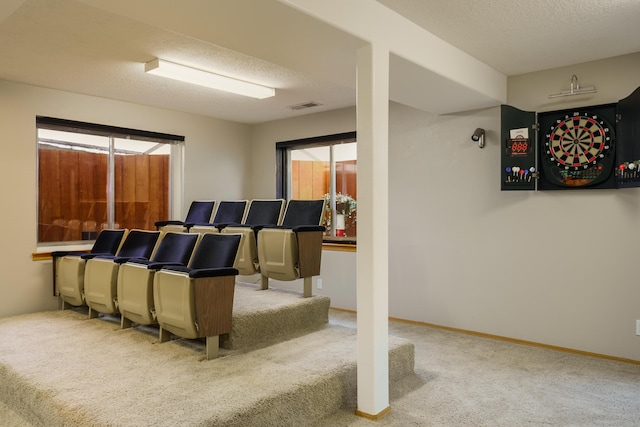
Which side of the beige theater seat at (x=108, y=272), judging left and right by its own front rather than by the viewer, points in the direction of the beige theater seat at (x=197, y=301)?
left

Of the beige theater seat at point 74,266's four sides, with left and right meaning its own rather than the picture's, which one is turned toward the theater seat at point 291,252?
left

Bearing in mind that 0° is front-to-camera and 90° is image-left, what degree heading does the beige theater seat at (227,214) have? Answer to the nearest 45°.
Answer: approximately 45°

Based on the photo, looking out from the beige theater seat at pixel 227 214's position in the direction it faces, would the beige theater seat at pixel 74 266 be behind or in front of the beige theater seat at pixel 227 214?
in front

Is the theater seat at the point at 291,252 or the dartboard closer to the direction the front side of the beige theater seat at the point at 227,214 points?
the theater seat

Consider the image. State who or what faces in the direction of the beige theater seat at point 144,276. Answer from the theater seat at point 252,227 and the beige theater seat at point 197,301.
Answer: the theater seat

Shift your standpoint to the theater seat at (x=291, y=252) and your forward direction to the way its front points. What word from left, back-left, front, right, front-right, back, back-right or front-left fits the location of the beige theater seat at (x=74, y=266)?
front-right

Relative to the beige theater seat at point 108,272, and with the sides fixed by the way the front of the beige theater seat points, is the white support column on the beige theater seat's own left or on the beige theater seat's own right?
on the beige theater seat's own left

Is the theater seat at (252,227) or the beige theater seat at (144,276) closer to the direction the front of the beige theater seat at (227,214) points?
the beige theater seat
